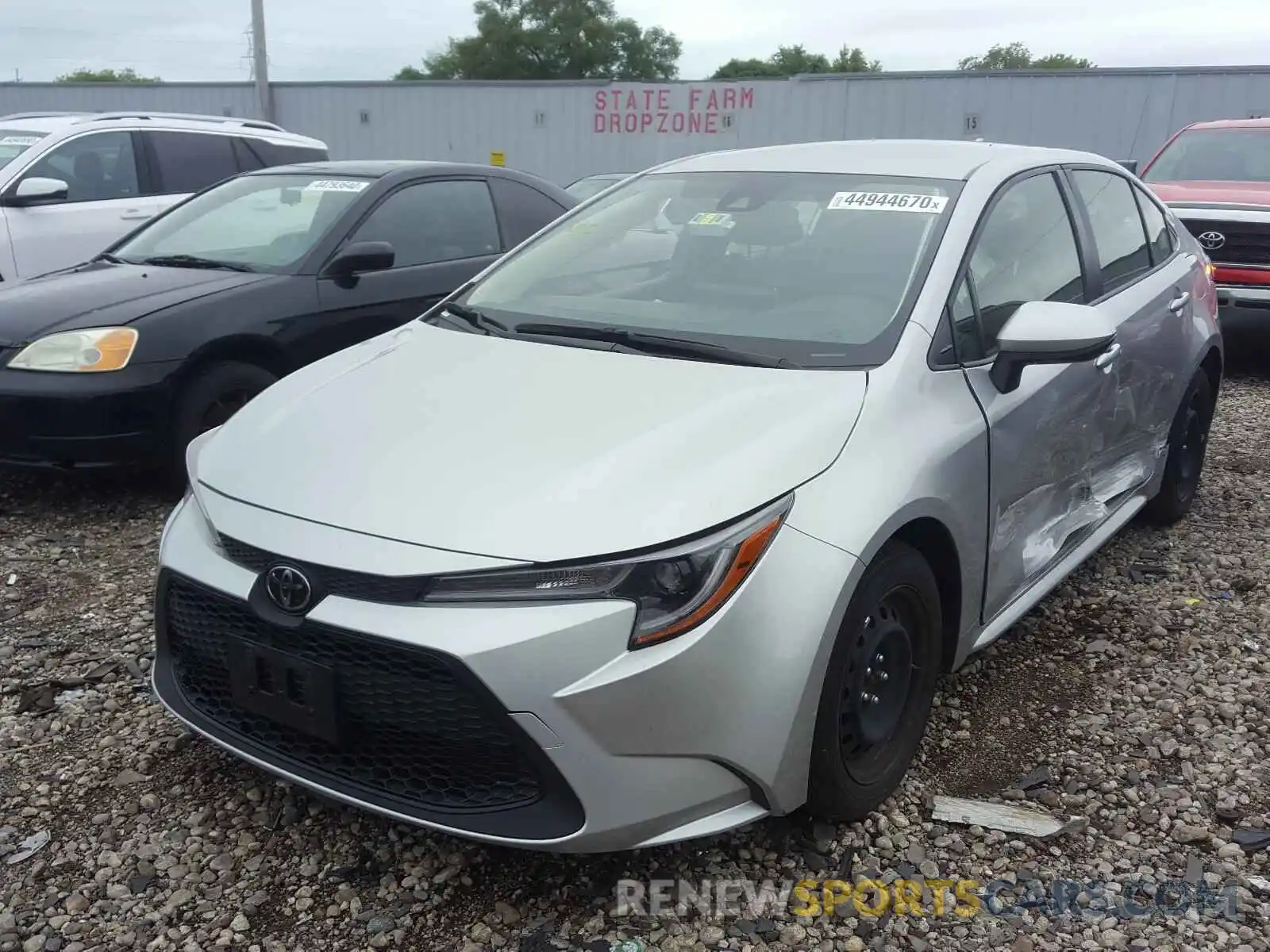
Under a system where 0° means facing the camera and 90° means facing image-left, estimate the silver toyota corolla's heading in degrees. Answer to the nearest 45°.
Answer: approximately 45°

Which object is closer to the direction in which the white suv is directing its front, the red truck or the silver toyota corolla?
the silver toyota corolla

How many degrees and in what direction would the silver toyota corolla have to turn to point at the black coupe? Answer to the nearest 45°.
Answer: approximately 90° to its right

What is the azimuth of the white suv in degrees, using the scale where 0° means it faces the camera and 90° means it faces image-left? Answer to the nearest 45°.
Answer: approximately 45°

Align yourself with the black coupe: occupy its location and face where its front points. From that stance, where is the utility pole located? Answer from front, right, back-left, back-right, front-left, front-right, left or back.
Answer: back-right

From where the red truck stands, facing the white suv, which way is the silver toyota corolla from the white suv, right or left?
left

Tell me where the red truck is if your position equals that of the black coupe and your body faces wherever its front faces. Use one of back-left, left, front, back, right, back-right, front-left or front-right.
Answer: back-left

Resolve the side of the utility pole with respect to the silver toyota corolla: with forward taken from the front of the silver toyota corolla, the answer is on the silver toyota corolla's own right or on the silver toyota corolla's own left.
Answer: on the silver toyota corolla's own right

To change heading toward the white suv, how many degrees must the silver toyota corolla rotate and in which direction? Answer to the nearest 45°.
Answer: approximately 90° to its right

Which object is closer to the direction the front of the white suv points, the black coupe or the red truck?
the black coupe

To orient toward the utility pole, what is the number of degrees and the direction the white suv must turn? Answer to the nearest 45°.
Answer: approximately 135° to its right
